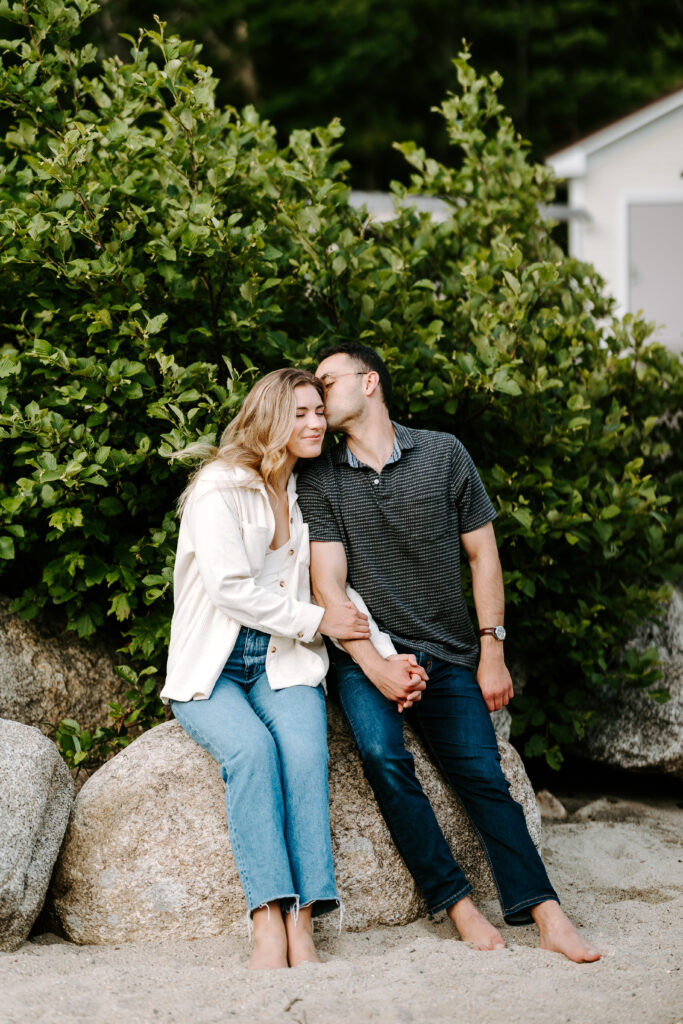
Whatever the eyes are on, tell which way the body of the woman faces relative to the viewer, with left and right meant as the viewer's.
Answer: facing the viewer and to the right of the viewer

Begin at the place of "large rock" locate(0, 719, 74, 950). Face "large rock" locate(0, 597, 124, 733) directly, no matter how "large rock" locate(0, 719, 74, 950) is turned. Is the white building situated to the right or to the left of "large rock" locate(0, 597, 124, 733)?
right

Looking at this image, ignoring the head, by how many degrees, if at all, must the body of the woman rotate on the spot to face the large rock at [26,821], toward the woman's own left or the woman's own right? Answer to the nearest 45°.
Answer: approximately 135° to the woman's own right

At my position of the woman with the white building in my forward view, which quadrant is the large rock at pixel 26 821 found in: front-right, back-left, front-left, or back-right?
back-left

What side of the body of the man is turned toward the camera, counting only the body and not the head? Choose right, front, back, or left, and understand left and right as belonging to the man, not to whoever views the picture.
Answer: front

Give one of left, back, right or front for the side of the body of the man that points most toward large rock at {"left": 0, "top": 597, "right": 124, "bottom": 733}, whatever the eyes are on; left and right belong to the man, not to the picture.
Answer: right

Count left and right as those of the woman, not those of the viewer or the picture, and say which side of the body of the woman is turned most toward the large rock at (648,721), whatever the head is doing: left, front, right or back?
left

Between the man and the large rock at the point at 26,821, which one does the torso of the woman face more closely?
the man

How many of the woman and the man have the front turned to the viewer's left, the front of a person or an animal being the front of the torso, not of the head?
0

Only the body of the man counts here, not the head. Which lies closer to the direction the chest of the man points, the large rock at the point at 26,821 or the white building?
the large rock
